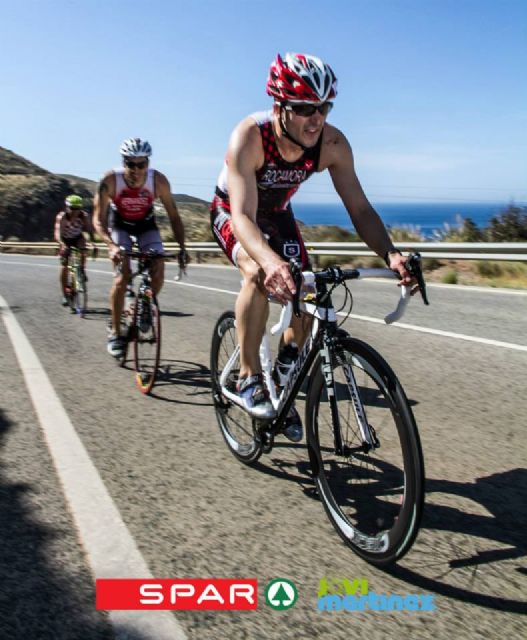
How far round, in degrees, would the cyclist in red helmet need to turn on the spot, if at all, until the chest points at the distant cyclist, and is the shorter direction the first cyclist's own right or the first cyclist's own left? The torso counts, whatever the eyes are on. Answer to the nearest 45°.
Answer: approximately 180°

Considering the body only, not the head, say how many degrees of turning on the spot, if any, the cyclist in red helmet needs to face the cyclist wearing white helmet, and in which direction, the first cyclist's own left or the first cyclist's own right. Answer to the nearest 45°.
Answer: approximately 180°

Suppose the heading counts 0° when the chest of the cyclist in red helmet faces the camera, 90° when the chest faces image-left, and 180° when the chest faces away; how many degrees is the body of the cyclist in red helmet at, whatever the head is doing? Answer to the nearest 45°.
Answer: approximately 315°

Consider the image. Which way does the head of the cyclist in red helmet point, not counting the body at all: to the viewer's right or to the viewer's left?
to the viewer's right

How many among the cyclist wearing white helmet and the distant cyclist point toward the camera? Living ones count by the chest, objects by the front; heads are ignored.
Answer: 2

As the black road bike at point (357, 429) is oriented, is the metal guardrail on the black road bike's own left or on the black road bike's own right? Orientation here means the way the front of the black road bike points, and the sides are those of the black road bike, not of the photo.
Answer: on the black road bike's own left

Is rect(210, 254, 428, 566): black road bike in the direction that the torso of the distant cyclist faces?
yes

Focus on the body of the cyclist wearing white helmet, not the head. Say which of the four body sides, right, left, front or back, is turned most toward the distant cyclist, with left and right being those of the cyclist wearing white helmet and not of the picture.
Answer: back

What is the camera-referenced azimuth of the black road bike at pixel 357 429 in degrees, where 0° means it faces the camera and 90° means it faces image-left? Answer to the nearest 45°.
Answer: approximately 315°

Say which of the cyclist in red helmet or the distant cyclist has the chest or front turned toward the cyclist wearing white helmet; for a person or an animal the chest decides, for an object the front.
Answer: the distant cyclist

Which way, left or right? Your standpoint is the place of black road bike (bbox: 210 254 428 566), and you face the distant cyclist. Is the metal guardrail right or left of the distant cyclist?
right
